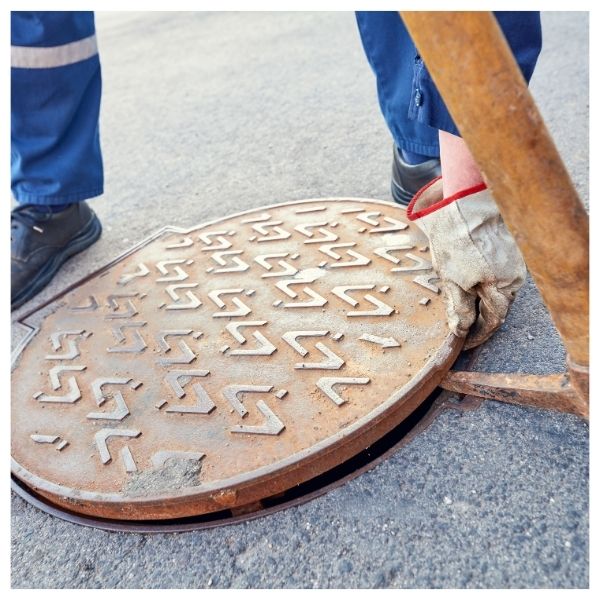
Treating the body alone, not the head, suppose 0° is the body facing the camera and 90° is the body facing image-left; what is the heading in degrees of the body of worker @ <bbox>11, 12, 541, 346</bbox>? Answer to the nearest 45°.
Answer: approximately 0°
